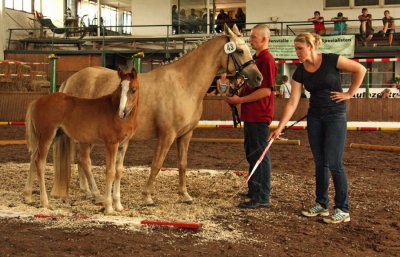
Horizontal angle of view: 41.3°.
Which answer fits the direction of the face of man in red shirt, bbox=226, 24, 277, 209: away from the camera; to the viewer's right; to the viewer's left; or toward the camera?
to the viewer's left

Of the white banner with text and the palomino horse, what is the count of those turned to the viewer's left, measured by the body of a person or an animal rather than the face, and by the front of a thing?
0

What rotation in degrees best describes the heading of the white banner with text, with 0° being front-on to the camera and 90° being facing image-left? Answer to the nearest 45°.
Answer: approximately 0°

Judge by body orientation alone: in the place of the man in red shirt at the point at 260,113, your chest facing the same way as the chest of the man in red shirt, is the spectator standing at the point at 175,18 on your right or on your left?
on your right

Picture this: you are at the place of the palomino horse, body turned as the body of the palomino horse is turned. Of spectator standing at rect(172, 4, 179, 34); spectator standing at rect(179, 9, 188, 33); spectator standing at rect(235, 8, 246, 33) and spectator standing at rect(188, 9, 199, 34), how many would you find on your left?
4

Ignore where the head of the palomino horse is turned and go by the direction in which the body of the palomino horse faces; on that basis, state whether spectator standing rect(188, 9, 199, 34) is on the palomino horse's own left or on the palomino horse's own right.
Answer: on the palomino horse's own left

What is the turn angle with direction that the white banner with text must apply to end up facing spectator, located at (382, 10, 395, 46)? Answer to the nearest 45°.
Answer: approximately 135° to its left

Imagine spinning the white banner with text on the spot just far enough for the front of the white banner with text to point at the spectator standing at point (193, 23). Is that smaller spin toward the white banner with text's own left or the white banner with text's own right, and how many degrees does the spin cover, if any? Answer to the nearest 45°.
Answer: approximately 135° to the white banner with text's own right

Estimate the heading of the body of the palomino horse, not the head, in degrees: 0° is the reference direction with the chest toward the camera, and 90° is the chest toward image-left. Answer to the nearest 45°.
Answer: approximately 270°

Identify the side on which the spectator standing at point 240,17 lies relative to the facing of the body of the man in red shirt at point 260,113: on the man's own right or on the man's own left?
on the man's own right

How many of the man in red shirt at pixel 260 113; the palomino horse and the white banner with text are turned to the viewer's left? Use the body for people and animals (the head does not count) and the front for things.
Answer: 1

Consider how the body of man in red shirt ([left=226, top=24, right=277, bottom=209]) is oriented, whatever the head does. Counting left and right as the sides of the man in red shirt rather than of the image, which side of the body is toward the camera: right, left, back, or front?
left

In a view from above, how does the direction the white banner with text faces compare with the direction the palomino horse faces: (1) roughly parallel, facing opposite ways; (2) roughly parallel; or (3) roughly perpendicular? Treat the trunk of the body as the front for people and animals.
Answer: roughly perpendicular

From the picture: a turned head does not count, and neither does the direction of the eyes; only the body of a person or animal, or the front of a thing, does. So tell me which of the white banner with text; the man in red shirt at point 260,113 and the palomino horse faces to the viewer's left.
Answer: the man in red shirt
